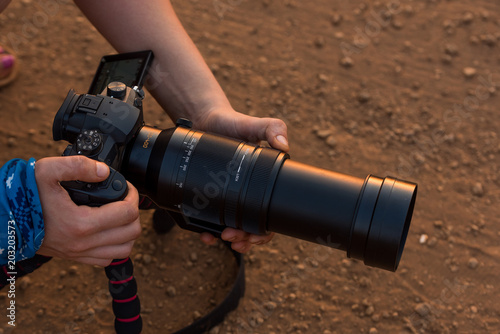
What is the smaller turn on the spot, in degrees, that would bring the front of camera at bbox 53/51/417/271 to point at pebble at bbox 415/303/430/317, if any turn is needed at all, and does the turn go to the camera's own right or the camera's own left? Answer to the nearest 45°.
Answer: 0° — it already faces it

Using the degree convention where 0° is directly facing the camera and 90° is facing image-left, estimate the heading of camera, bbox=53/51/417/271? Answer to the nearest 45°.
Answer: approximately 270°

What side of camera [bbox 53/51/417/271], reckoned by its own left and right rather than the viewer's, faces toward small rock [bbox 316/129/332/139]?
left

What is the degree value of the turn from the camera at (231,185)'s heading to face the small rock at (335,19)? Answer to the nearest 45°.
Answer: approximately 90° to its left

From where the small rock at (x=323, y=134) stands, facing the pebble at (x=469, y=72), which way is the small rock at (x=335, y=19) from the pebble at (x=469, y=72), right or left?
left

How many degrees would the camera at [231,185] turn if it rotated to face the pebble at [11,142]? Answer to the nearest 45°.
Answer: approximately 135° to its left

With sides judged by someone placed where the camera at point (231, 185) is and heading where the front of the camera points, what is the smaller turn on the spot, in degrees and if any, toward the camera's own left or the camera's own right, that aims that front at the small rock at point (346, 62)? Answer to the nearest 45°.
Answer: approximately 90° to the camera's own left
